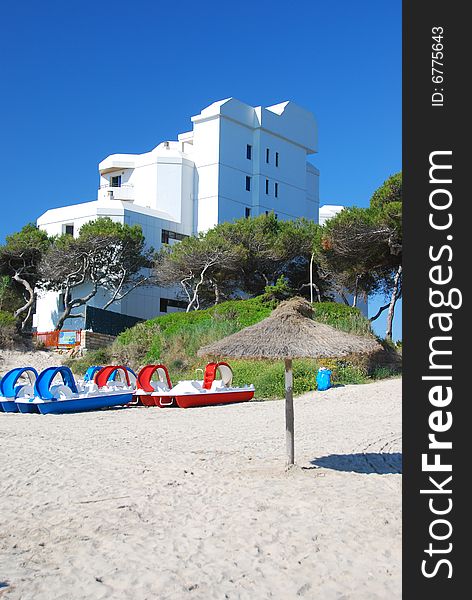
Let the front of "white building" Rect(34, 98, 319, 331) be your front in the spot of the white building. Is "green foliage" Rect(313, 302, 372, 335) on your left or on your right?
on your left

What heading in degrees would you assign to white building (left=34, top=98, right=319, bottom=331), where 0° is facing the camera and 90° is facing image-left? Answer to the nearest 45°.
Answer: approximately 45°

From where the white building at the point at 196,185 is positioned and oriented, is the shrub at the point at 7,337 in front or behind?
in front

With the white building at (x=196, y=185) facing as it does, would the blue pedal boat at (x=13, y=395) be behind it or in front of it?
in front
